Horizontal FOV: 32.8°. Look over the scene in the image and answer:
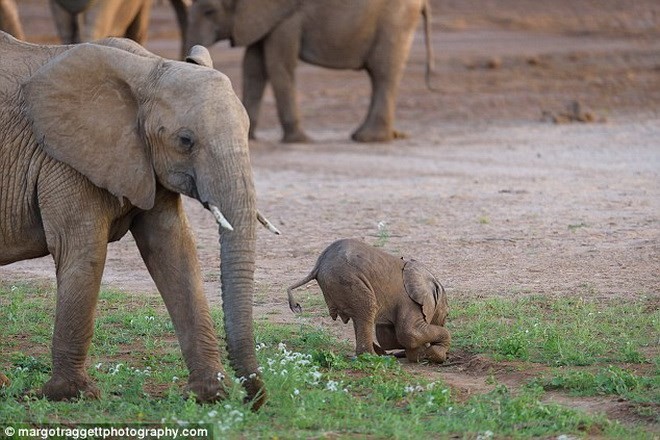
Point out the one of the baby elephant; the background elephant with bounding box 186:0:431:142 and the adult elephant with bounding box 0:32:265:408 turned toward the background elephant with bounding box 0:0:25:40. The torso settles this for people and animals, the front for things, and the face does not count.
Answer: the background elephant with bounding box 186:0:431:142

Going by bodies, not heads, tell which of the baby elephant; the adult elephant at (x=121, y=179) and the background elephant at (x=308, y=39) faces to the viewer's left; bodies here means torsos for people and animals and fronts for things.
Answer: the background elephant

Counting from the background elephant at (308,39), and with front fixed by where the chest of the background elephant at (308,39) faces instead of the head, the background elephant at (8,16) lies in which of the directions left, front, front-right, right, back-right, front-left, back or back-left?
front

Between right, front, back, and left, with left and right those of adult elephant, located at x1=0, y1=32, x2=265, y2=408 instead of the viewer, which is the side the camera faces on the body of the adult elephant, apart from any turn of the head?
right

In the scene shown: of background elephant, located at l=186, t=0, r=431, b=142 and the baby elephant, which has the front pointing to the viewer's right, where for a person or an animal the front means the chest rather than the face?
the baby elephant

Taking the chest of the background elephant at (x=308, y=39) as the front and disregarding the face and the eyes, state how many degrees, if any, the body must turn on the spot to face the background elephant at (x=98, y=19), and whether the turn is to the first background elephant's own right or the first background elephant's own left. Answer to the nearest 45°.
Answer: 0° — it already faces it

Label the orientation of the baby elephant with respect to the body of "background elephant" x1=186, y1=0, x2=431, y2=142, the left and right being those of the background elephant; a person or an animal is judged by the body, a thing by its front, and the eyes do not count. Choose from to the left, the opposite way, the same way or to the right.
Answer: the opposite way

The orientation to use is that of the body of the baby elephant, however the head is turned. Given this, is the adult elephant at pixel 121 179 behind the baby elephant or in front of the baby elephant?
behind

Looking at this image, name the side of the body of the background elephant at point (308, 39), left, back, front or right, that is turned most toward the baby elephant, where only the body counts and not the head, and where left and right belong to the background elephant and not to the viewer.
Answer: left

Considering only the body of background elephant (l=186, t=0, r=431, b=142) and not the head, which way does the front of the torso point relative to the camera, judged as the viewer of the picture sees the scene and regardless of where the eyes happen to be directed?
to the viewer's left

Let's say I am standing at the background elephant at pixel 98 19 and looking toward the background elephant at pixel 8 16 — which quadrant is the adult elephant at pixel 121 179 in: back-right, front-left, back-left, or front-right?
back-left

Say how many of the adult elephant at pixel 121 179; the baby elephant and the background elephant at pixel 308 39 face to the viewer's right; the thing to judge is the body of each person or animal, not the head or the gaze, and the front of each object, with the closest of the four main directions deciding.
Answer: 2

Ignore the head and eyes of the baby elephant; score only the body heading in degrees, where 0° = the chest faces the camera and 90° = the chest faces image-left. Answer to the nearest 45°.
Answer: approximately 270°

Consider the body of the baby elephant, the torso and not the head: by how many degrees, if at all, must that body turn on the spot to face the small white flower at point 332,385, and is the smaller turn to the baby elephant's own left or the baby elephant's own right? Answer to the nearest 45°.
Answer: approximately 90° to the baby elephant's own right

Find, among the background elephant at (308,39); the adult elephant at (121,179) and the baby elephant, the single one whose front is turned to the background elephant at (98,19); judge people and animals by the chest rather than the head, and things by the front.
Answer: the background elephant at (308,39)

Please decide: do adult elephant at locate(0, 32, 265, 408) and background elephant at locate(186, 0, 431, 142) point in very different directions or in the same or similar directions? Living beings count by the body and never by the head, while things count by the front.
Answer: very different directions

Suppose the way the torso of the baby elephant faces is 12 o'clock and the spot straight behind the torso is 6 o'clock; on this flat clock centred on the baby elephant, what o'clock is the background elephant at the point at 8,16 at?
The background elephant is roughly at 8 o'clock from the baby elephant.
